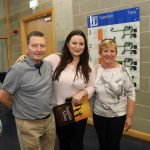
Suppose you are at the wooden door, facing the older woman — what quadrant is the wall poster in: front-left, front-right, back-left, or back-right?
front-left

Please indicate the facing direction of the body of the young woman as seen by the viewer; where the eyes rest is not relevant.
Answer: toward the camera

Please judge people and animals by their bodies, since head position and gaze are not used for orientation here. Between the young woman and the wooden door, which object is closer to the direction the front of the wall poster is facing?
the young woman

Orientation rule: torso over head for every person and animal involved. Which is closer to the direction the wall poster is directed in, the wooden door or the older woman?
the older woman

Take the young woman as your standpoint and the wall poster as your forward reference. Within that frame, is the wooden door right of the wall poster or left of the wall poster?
left

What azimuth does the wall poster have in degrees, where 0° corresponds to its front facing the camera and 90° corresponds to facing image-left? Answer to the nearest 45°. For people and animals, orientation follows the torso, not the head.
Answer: approximately 45°

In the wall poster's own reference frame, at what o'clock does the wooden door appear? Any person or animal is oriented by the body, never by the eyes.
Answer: The wooden door is roughly at 3 o'clock from the wall poster.

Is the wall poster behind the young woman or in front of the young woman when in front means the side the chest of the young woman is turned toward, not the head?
behind

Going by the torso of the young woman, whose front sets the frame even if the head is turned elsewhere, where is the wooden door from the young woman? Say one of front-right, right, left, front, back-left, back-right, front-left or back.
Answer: back

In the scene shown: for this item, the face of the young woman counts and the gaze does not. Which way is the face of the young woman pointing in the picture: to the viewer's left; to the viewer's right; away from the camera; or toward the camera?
toward the camera

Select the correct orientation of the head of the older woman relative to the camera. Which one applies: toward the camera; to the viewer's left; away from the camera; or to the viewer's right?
toward the camera

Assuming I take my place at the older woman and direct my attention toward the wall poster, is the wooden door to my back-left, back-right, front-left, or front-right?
front-left

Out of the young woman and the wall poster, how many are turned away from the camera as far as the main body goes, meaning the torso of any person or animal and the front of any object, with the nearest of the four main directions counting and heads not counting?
0
